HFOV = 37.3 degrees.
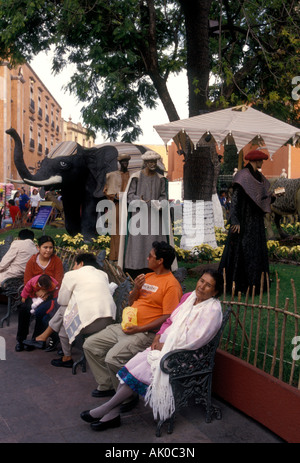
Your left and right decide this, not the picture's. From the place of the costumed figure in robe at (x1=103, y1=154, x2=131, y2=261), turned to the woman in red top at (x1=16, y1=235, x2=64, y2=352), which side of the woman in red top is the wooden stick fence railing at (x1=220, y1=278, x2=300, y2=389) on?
left

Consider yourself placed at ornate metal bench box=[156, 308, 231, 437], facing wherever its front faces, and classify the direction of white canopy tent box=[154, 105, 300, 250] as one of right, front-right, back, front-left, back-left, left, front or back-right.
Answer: back-right

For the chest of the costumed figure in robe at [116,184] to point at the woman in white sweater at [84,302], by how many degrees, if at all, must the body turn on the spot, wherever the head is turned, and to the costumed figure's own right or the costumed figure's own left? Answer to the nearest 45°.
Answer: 0° — they already face them

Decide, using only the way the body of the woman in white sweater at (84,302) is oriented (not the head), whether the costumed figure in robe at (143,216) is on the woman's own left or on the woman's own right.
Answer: on the woman's own right

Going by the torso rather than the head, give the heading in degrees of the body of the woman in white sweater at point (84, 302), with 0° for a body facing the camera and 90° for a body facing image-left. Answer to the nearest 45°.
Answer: approximately 135°

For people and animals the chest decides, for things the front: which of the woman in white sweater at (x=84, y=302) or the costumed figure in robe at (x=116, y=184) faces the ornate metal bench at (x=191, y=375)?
the costumed figure in robe

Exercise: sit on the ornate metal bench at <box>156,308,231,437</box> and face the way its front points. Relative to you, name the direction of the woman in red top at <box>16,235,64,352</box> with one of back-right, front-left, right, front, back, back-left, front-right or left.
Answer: right

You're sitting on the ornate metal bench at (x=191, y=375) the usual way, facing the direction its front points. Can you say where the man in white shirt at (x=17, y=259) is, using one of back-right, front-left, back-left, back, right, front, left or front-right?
right

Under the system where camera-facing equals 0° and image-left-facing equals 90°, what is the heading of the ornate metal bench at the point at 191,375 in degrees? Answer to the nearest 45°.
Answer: approximately 45°

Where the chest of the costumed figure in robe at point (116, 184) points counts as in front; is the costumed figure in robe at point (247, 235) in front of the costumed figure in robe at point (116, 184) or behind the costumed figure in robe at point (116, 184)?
in front

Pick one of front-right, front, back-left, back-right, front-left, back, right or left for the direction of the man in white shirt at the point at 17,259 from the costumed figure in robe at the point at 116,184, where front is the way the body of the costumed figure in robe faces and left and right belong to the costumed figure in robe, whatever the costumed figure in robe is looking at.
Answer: front-right

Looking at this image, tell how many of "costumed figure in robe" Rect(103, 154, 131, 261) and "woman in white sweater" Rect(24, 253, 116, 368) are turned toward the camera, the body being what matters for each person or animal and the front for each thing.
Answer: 1
